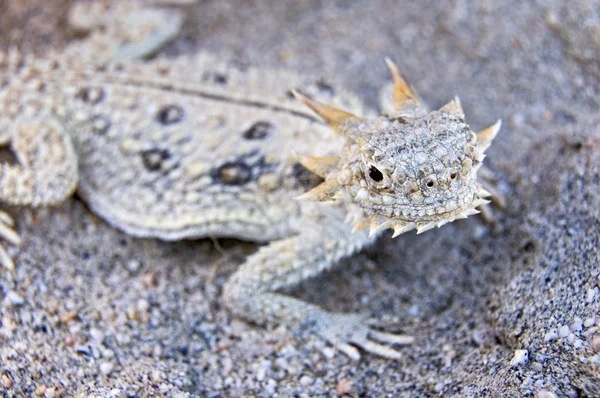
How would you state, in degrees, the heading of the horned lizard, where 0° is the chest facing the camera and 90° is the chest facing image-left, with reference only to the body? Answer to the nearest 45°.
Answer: approximately 315°

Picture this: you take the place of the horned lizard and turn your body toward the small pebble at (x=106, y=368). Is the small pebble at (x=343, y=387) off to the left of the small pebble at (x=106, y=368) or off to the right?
left

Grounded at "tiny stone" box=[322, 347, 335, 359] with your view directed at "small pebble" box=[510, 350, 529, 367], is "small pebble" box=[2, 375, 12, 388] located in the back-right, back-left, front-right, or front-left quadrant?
back-right

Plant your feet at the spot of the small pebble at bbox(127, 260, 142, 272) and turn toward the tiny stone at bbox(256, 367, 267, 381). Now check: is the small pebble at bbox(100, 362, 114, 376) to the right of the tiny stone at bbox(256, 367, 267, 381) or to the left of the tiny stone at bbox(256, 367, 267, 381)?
right
